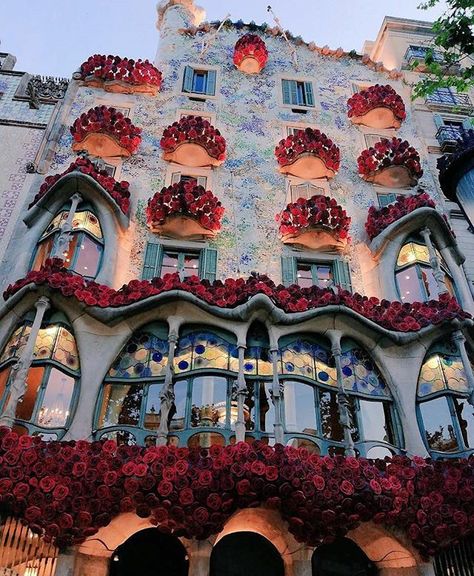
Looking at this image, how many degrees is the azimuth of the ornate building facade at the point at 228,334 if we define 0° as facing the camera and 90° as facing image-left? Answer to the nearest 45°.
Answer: approximately 0°
